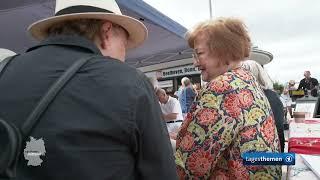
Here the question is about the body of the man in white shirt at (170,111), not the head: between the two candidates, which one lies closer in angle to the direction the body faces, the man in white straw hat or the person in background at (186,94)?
the man in white straw hat

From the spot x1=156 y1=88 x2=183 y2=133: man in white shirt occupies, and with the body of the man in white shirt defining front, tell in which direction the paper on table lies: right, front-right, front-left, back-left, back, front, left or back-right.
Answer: front-left

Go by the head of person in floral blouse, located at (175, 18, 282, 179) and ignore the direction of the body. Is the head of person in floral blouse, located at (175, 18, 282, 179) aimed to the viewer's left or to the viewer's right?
to the viewer's left

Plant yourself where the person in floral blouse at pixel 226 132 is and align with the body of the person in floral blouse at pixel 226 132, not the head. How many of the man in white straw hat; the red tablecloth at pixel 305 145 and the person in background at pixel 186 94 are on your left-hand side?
1

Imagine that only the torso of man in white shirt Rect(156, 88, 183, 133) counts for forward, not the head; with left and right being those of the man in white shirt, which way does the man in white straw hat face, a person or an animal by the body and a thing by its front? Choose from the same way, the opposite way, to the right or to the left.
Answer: the opposite way

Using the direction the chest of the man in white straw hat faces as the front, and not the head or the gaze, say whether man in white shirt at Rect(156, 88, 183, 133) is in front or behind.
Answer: in front

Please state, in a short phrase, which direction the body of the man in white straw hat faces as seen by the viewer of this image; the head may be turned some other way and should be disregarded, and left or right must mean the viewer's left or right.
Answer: facing away from the viewer and to the right of the viewer

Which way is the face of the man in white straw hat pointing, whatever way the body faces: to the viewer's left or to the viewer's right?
to the viewer's right

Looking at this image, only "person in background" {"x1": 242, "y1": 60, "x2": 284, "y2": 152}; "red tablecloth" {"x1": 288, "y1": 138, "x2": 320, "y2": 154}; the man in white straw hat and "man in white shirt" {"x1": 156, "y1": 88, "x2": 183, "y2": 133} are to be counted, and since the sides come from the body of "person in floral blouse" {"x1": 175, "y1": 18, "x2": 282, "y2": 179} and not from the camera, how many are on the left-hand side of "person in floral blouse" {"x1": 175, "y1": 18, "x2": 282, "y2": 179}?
1
